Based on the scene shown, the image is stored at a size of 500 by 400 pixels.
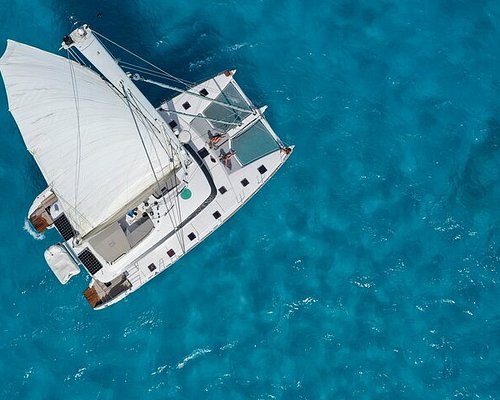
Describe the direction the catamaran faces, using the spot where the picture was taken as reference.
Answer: facing away from the viewer and to the right of the viewer
